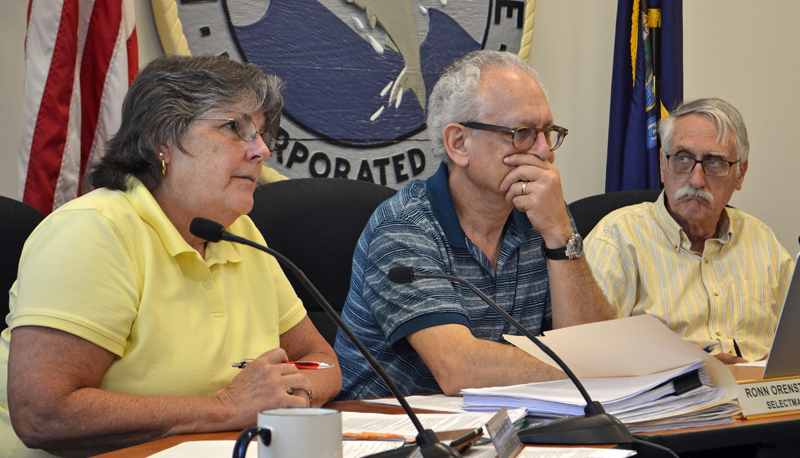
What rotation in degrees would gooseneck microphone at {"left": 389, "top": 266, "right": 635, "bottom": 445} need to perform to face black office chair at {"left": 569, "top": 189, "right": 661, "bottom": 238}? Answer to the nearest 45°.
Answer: approximately 90° to its right

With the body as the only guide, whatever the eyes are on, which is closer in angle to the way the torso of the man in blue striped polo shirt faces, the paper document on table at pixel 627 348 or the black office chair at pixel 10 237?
the paper document on table

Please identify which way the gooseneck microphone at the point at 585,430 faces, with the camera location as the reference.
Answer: facing to the left of the viewer

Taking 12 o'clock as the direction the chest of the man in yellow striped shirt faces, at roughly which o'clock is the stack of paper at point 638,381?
The stack of paper is roughly at 12 o'clock from the man in yellow striped shirt.

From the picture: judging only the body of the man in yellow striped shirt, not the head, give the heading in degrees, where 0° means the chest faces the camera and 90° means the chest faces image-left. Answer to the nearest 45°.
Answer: approximately 0°
